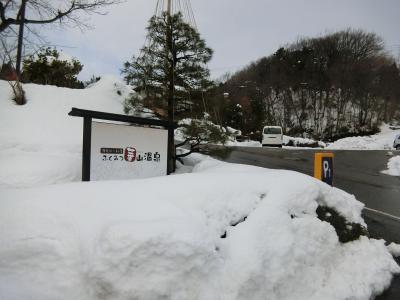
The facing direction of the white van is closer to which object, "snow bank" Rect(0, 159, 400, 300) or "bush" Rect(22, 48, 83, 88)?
the bush

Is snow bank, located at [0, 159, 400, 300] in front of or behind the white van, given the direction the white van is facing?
behind

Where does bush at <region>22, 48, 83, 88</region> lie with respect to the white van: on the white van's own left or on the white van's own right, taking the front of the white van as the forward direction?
on the white van's own left

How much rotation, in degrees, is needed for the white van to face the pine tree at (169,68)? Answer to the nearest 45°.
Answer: approximately 180°

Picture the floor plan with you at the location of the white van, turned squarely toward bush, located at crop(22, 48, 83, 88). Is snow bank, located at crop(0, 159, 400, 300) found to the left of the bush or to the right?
left

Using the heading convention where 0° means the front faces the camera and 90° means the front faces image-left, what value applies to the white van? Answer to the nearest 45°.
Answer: approximately 180°
